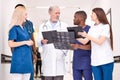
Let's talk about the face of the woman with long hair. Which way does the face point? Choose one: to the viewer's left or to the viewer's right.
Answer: to the viewer's left

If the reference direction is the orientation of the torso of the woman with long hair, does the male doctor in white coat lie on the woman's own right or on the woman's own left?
on the woman's own right

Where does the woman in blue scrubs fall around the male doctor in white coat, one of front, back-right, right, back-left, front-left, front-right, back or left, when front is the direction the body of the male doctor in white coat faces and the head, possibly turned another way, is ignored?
front-right

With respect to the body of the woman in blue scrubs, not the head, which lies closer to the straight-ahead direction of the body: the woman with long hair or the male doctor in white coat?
the woman with long hair

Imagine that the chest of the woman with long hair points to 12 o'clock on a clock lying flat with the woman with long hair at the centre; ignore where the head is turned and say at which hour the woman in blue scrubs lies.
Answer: The woman in blue scrubs is roughly at 1 o'clock from the woman with long hair.

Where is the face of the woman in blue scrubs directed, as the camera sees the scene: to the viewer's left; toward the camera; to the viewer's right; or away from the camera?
to the viewer's right

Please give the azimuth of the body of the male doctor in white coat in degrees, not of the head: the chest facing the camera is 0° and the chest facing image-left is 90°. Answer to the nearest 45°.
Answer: approximately 0°

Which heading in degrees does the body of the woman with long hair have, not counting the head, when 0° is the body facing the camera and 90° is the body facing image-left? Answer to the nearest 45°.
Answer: approximately 45°

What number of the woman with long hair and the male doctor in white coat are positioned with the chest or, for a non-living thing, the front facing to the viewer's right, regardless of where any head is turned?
0
